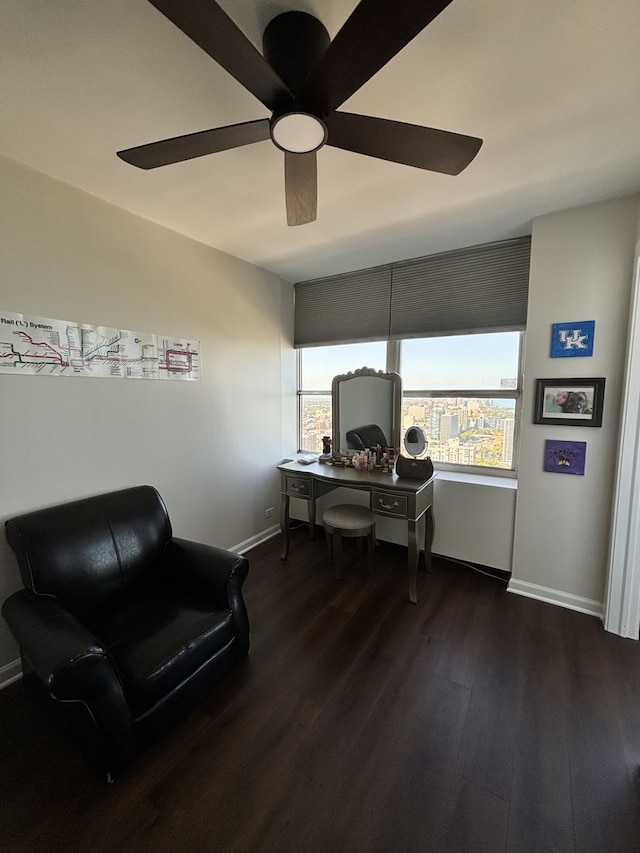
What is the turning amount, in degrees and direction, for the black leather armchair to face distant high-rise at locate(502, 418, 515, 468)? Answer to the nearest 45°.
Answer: approximately 45° to its left

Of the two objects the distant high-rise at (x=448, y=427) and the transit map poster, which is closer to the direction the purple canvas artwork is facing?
the transit map poster

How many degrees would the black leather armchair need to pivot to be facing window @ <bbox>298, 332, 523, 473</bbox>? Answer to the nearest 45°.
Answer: approximately 45° to its left

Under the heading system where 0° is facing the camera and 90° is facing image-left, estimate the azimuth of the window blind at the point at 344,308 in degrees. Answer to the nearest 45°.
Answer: approximately 45°

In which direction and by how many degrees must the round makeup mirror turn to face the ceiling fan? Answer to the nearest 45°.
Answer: approximately 45° to its left

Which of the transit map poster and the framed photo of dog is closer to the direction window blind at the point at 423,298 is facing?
the transit map poster
